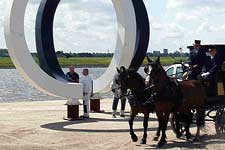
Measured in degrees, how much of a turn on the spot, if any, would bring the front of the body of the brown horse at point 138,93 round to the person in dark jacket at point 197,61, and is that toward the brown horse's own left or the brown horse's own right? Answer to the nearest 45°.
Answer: approximately 180°

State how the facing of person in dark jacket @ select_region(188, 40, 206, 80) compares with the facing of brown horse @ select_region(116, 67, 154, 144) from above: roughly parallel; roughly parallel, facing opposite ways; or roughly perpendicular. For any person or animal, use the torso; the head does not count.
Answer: roughly parallel

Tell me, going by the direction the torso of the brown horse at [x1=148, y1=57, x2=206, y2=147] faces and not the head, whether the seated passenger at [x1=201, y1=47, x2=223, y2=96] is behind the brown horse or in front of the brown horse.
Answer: behind

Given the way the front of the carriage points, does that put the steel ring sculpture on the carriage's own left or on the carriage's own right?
on the carriage's own right

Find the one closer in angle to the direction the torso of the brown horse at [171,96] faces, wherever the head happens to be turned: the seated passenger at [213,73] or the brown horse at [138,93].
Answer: the brown horse

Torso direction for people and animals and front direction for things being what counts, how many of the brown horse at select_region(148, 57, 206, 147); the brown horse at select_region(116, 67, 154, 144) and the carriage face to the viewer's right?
0

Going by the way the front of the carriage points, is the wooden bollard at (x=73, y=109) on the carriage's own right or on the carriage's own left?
on the carriage's own right

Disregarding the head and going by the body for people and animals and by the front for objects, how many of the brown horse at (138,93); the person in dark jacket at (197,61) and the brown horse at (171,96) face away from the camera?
0

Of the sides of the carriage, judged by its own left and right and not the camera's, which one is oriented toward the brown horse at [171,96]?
front

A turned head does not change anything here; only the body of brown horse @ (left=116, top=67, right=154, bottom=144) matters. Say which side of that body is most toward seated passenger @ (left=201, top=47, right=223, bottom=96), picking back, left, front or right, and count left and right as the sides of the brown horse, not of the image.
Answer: back

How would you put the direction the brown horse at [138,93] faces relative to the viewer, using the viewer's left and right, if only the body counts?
facing the viewer and to the left of the viewer
